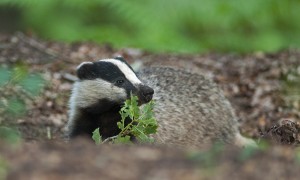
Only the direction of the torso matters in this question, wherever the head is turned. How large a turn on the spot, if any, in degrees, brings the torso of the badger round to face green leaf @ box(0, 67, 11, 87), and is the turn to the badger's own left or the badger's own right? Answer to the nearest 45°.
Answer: approximately 45° to the badger's own left

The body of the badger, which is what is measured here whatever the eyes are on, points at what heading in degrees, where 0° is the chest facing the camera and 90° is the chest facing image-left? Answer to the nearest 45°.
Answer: approximately 90°

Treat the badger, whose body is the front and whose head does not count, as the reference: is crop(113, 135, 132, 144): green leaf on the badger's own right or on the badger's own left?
on the badger's own left
